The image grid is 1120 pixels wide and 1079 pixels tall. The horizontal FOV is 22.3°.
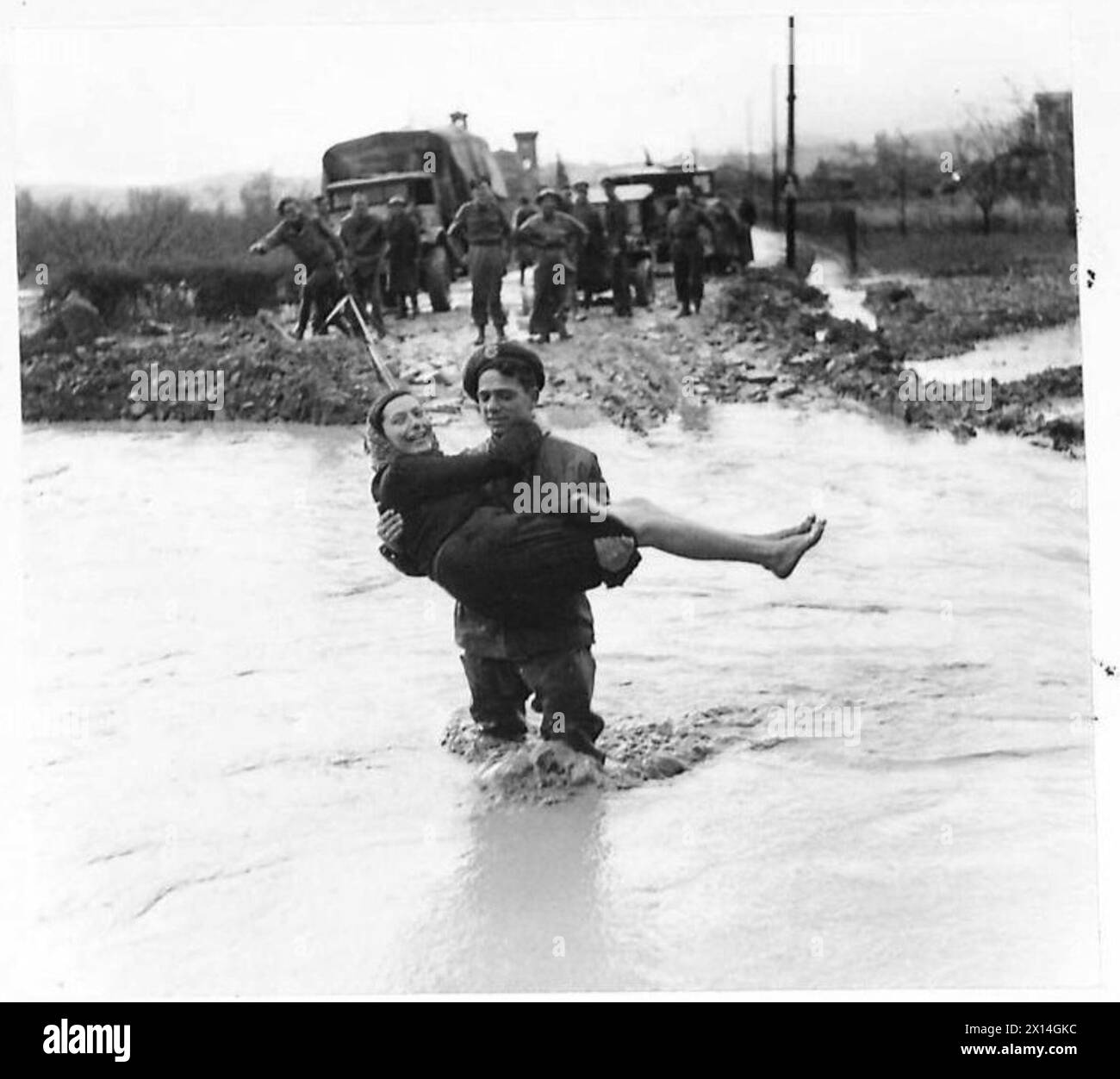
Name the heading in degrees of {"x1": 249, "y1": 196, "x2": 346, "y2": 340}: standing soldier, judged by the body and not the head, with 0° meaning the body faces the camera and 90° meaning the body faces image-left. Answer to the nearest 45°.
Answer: approximately 45°

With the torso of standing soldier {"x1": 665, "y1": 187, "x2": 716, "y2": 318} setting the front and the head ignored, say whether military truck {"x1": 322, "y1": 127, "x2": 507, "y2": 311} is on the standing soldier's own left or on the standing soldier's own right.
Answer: on the standing soldier's own right

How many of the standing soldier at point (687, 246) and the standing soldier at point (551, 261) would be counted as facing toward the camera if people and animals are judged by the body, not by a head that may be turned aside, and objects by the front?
2

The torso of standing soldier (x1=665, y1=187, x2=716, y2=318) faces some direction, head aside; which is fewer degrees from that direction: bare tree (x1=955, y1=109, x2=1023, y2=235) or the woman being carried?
the woman being carried

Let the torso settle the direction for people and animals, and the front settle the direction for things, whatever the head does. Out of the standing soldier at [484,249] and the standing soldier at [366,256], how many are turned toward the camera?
2

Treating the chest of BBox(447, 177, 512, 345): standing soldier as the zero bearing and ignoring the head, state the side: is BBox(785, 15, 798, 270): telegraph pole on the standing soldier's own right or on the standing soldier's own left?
on the standing soldier's own left

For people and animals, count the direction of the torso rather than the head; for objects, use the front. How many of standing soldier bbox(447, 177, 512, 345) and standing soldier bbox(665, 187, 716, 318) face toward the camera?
2

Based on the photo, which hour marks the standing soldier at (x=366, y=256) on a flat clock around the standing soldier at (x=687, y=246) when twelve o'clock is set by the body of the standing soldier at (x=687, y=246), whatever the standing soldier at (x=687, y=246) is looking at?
the standing soldier at (x=366, y=256) is roughly at 3 o'clock from the standing soldier at (x=687, y=246).
